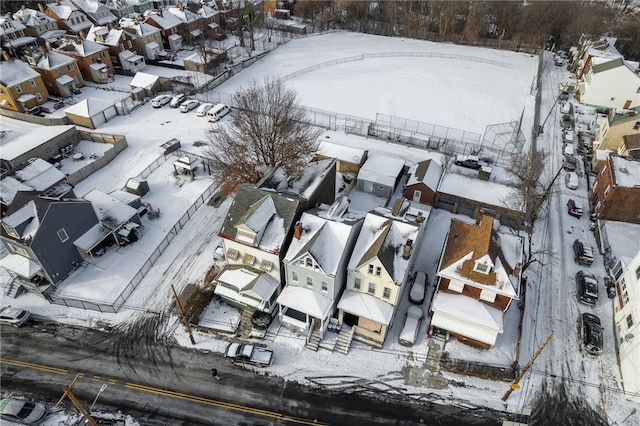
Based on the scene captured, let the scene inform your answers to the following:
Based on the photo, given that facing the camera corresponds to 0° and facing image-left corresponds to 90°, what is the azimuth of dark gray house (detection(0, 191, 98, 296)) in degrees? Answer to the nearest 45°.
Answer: approximately 45°

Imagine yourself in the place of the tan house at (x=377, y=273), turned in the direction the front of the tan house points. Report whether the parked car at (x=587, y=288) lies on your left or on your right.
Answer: on your left

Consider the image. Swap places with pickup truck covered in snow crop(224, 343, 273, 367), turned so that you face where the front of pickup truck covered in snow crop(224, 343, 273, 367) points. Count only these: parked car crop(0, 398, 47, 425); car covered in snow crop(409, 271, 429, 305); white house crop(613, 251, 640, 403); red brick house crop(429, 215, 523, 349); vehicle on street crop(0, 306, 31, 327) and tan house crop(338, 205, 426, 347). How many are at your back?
4

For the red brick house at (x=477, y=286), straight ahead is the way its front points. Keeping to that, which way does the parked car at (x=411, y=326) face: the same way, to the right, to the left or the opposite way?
the opposite way

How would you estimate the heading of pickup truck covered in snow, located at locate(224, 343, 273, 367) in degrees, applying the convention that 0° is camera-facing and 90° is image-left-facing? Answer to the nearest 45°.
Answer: approximately 90°

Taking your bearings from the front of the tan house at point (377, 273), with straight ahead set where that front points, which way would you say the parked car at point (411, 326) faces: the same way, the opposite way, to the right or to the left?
the opposite way

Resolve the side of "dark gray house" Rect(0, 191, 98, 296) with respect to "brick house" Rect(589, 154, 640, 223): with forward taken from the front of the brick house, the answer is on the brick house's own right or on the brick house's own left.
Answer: on the brick house's own left

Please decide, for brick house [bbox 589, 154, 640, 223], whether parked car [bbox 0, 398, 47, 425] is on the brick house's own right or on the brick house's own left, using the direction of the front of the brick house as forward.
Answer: on the brick house's own left

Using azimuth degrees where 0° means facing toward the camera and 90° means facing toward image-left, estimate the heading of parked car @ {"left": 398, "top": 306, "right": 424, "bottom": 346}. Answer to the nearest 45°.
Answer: approximately 180°

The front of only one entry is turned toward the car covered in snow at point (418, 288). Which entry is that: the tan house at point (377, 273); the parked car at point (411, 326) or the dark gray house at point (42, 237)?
the parked car

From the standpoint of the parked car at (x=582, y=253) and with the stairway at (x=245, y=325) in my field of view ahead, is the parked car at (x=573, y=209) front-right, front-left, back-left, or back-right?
back-right

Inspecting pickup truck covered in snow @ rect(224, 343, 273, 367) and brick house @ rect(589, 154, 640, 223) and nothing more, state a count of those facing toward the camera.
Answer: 0

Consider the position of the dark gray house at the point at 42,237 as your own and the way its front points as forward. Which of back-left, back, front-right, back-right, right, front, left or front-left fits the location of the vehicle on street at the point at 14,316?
front

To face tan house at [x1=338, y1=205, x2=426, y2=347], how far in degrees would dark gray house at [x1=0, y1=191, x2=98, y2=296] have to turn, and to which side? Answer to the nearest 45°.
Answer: approximately 90° to its left

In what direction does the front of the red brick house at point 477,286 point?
toward the camera

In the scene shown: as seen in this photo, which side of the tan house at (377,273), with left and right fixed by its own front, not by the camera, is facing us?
front

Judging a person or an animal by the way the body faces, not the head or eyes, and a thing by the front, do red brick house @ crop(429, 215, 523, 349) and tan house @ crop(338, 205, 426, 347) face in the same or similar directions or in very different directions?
same or similar directions

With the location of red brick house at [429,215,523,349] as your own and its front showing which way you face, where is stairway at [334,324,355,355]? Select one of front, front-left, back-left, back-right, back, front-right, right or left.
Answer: front-right

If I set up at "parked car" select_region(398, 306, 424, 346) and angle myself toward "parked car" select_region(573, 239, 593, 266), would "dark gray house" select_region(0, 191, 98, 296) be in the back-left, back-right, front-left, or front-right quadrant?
back-left

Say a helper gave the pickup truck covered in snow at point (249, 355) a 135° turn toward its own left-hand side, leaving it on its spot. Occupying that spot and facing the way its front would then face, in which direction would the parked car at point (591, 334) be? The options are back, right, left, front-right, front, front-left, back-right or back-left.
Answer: front-left
